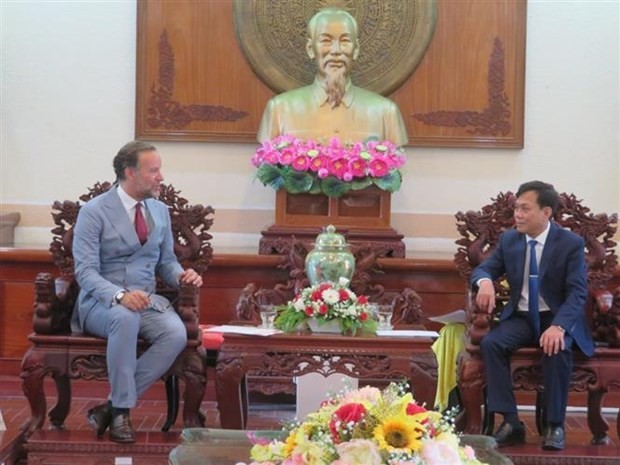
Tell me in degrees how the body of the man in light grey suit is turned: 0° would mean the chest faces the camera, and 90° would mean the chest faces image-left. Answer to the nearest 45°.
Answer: approximately 315°

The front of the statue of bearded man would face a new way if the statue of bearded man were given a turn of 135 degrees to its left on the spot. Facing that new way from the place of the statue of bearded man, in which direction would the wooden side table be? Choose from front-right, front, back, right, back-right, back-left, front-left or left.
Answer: back-right

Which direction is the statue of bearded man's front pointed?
toward the camera

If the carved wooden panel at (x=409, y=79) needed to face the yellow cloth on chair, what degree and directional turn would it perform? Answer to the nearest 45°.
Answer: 0° — it already faces it

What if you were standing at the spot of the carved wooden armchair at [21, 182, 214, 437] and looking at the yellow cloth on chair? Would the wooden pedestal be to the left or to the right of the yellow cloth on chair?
left

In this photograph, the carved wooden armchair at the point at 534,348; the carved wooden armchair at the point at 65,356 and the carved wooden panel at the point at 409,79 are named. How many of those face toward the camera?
3

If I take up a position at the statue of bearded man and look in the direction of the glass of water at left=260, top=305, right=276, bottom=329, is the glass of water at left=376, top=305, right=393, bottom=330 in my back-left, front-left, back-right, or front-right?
front-left

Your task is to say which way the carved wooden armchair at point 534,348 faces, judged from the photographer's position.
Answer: facing the viewer

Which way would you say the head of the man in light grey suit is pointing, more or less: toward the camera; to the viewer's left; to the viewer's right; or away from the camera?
to the viewer's right

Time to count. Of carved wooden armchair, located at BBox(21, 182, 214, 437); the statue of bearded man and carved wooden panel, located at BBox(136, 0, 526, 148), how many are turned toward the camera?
3

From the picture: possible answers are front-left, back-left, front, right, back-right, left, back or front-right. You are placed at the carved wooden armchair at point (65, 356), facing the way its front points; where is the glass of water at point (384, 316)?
left
